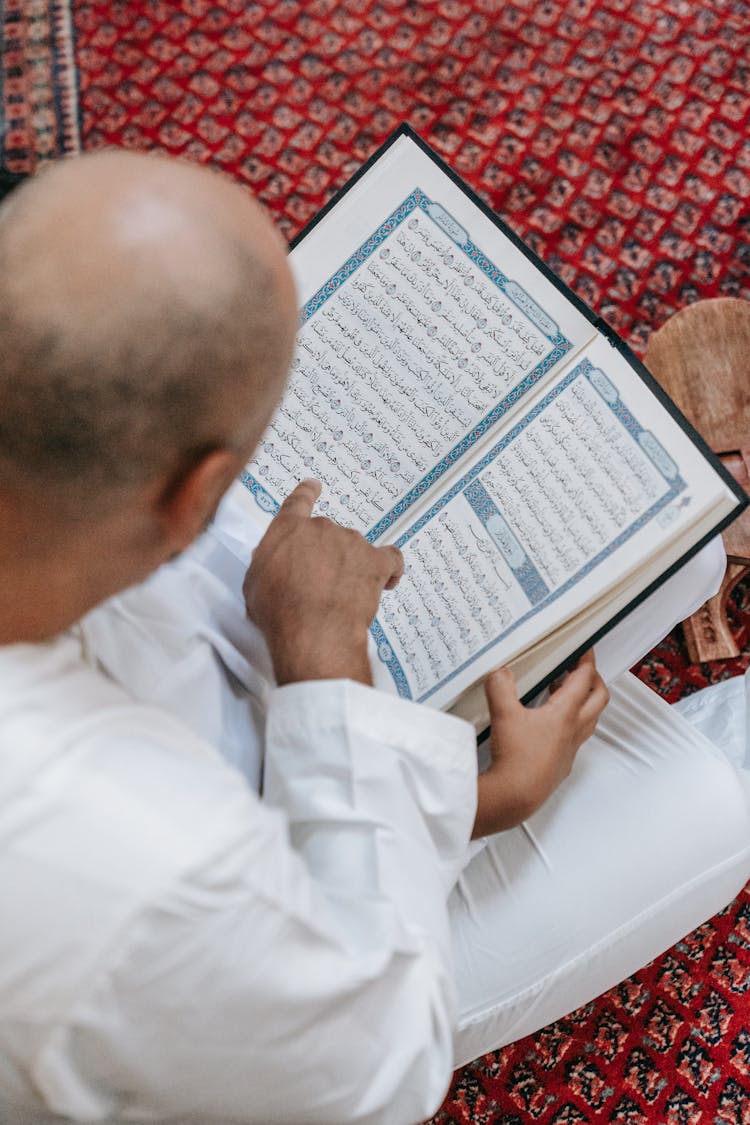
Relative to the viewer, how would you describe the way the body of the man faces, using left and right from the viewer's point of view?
facing away from the viewer and to the right of the viewer

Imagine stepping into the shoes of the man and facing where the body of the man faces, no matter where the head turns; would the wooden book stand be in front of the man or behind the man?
in front

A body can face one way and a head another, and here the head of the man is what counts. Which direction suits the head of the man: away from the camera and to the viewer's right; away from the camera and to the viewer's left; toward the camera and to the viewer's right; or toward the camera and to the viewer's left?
away from the camera and to the viewer's right
